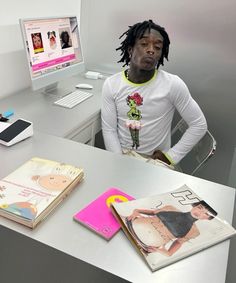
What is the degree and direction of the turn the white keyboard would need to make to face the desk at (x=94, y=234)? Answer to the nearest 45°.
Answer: approximately 45° to its right

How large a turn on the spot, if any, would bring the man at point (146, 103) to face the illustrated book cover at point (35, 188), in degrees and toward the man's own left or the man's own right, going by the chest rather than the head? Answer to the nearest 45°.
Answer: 0° — they already face it

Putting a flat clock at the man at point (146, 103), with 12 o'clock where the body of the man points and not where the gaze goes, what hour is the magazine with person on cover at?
The magazine with person on cover is roughly at 12 o'clock from the man.

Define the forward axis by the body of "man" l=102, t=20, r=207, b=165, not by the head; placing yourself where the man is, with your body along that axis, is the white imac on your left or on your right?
on your right

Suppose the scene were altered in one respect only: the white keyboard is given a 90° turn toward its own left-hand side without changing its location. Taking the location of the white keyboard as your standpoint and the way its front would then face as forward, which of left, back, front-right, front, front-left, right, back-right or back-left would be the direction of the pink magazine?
back-right

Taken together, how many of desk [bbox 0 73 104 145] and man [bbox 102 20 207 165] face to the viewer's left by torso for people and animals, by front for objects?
0

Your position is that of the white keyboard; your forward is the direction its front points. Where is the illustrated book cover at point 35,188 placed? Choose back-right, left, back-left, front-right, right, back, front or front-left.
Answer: front-right

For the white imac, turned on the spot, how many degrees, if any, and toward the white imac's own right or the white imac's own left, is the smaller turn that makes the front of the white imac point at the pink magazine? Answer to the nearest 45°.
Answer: approximately 45° to the white imac's own right

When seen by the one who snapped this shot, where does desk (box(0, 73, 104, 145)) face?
facing the viewer and to the right of the viewer

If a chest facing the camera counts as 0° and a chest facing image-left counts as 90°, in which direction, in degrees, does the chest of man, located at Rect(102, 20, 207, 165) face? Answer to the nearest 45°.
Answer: approximately 0°

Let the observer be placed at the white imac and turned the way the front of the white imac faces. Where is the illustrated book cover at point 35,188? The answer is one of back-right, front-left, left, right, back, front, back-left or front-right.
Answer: front-right
